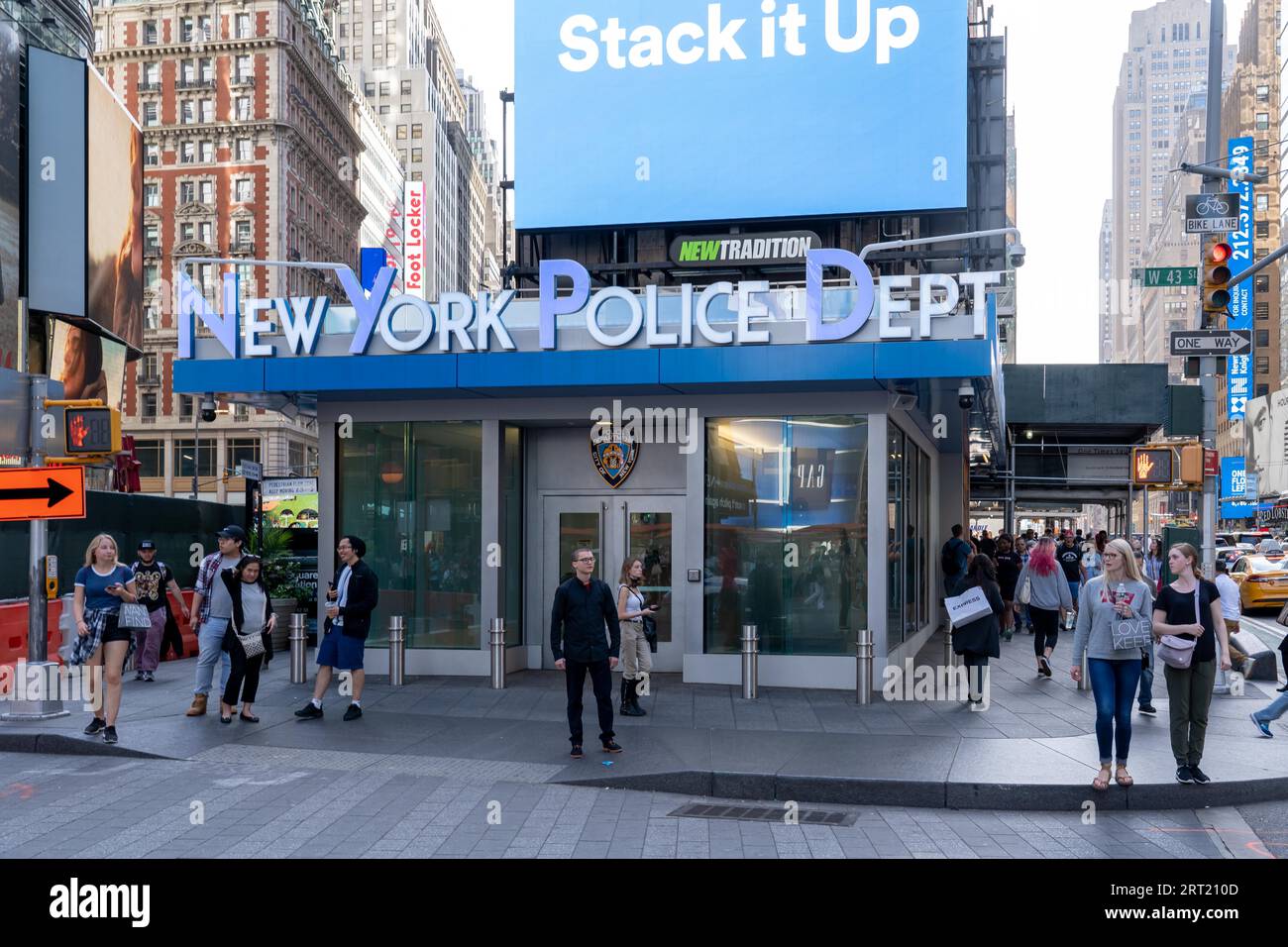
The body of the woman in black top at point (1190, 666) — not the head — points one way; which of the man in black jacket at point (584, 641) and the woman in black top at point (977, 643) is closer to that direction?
the man in black jacket

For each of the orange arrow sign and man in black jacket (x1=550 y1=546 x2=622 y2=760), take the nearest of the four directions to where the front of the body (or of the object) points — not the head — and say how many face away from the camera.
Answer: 0

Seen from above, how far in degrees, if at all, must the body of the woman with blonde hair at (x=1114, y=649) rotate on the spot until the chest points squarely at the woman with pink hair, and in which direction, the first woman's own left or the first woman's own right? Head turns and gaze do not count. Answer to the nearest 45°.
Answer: approximately 180°

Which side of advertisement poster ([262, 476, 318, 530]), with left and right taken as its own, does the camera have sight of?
front

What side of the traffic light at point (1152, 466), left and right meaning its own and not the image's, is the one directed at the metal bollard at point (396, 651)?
right

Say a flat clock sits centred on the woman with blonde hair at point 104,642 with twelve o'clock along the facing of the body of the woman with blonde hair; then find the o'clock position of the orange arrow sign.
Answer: The orange arrow sign is roughly at 5 o'clock from the woman with blonde hair.

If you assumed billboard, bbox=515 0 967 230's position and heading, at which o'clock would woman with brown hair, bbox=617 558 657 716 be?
The woman with brown hair is roughly at 12 o'clock from the billboard.

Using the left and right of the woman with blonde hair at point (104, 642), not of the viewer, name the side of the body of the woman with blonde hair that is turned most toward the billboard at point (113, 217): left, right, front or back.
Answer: back

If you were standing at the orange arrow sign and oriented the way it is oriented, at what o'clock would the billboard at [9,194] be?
The billboard is roughly at 6 o'clock from the orange arrow sign.

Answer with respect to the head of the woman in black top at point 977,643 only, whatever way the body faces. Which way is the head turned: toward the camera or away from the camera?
away from the camera

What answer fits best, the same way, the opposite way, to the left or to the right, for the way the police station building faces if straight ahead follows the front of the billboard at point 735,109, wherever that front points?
the same way

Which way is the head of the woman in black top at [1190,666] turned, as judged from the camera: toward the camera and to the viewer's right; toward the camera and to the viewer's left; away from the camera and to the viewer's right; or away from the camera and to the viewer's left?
toward the camera and to the viewer's left

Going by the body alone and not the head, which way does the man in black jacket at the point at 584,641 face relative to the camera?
toward the camera
